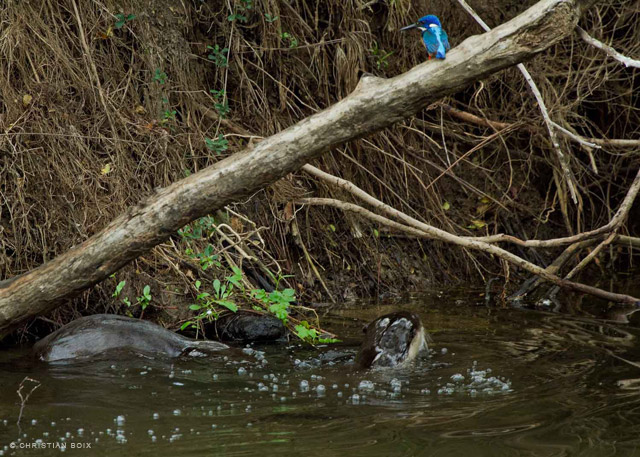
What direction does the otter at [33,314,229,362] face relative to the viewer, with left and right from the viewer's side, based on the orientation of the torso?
facing to the left of the viewer

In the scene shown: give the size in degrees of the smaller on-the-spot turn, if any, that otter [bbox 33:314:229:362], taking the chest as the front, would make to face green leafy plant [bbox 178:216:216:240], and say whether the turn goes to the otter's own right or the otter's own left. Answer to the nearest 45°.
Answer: approximately 45° to the otter's own left

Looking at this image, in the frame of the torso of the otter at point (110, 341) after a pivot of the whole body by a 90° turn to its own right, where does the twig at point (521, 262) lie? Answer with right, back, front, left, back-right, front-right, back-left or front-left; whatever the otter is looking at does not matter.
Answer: right

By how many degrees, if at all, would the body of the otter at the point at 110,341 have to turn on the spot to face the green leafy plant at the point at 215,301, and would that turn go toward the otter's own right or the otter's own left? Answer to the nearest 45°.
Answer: approximately 180°

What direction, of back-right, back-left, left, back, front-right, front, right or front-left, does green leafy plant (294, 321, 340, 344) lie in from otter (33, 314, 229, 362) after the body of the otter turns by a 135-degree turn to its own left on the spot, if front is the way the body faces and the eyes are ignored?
back-right
